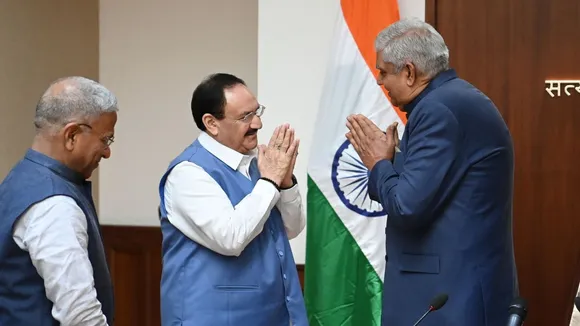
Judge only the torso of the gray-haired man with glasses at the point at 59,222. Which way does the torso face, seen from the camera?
to the viewer's right

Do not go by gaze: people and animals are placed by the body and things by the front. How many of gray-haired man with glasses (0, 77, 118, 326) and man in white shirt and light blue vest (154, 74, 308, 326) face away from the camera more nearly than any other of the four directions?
0

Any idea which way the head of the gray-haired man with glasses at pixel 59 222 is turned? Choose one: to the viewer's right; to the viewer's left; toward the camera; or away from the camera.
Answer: to the viewer's right

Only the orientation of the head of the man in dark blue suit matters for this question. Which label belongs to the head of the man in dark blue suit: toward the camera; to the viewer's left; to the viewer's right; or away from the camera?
to the viewer's left

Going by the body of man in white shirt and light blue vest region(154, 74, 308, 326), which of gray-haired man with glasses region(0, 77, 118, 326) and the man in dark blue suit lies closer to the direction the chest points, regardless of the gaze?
the man in dark blue suit

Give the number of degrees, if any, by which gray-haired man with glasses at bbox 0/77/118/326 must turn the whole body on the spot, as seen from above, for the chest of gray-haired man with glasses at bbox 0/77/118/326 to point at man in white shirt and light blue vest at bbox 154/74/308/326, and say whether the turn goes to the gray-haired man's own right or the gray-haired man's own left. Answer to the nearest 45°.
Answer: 0° — they already face them

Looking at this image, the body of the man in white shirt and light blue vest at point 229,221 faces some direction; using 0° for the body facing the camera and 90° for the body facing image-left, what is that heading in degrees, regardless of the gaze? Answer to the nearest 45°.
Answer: approximately 315°

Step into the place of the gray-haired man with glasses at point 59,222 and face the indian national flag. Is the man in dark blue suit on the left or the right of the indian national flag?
right

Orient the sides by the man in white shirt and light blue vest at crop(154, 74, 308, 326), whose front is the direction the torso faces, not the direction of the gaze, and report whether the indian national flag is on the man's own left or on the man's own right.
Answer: on the man's own left
